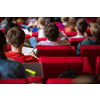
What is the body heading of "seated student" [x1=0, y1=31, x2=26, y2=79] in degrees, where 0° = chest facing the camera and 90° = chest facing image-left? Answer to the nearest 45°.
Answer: approximately 180°

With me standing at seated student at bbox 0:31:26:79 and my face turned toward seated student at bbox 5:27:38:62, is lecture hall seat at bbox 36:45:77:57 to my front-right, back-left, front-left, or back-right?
front-right

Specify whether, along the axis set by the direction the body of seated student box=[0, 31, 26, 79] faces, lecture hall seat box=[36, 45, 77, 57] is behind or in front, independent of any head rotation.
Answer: in front

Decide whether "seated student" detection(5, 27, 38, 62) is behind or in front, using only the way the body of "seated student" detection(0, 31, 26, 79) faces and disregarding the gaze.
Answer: in front
